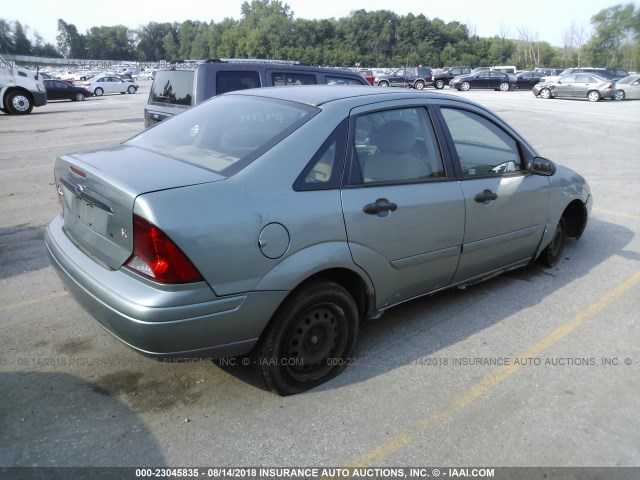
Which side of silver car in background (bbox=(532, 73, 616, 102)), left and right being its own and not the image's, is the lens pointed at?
left

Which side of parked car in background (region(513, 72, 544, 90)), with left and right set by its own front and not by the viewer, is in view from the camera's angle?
left

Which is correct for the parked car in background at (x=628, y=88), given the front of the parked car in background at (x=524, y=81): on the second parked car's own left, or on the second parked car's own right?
on the second parked car's own left

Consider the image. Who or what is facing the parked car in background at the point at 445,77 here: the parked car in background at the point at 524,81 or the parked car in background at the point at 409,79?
the parked car in background at the point at 524,81

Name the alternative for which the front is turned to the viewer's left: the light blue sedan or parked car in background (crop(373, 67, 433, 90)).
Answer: the parked car in background

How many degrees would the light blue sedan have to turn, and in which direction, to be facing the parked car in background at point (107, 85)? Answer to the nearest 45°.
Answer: approximately 45° to its left

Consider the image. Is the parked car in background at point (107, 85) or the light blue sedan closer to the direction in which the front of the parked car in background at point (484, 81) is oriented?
the parked car in background
